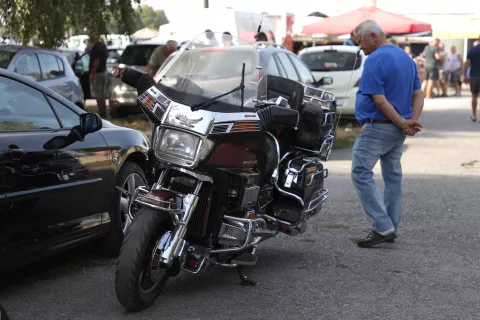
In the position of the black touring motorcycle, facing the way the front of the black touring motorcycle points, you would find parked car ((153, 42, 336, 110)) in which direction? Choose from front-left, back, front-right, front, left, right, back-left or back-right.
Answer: back-right

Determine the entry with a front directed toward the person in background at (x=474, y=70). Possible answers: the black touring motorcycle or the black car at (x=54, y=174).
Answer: the black car

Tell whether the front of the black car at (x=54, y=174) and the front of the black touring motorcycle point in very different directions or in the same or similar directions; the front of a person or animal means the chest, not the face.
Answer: very different directions
